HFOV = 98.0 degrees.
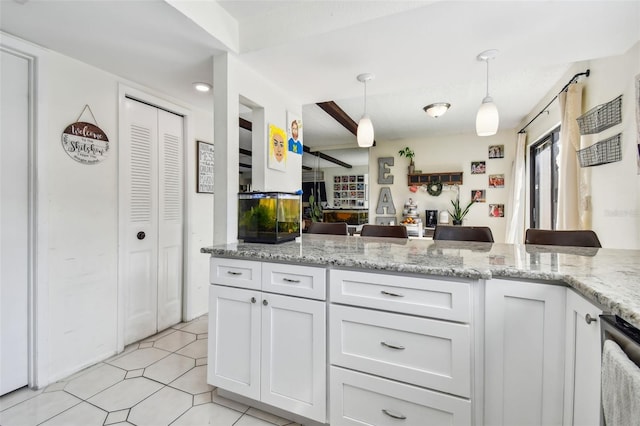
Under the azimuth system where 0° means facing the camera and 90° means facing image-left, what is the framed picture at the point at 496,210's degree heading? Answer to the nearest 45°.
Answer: approximately 0°

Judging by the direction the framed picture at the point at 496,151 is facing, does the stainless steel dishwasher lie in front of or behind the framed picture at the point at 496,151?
in front

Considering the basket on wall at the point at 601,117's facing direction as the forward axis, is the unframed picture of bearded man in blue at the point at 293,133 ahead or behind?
ahead

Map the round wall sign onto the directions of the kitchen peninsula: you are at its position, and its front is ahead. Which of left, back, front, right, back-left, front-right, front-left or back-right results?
front-right

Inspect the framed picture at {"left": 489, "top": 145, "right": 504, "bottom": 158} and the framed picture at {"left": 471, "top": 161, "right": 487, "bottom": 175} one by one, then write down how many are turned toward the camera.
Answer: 2

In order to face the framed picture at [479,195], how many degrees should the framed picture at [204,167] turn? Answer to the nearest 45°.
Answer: approximately 45° to its left

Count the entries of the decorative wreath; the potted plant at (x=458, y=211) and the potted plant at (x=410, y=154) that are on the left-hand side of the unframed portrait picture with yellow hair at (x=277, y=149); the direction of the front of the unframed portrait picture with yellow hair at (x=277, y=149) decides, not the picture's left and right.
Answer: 3

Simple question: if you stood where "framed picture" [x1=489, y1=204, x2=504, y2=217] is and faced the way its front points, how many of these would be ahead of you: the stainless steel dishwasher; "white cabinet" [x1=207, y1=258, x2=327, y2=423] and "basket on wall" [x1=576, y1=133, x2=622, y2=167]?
3

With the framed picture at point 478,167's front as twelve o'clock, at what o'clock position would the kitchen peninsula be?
The kitchen peninsula is roughly at 12 o'clock from the framed picture.

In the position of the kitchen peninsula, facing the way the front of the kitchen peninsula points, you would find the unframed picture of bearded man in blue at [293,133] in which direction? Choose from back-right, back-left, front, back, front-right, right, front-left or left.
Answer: right

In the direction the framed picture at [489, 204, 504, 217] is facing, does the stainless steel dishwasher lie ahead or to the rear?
ahead

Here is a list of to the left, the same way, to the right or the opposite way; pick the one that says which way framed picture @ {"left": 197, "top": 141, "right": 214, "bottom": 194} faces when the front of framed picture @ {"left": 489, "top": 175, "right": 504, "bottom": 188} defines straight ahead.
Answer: to the left

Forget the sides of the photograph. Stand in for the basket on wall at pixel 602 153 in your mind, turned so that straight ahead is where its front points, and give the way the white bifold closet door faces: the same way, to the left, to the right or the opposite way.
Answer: the opposite way

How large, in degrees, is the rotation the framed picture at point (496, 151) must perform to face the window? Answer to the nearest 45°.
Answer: approximately 45° to its left

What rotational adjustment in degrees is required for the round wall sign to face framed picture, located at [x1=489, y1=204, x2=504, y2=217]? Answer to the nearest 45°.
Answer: approximately 45° to its left
